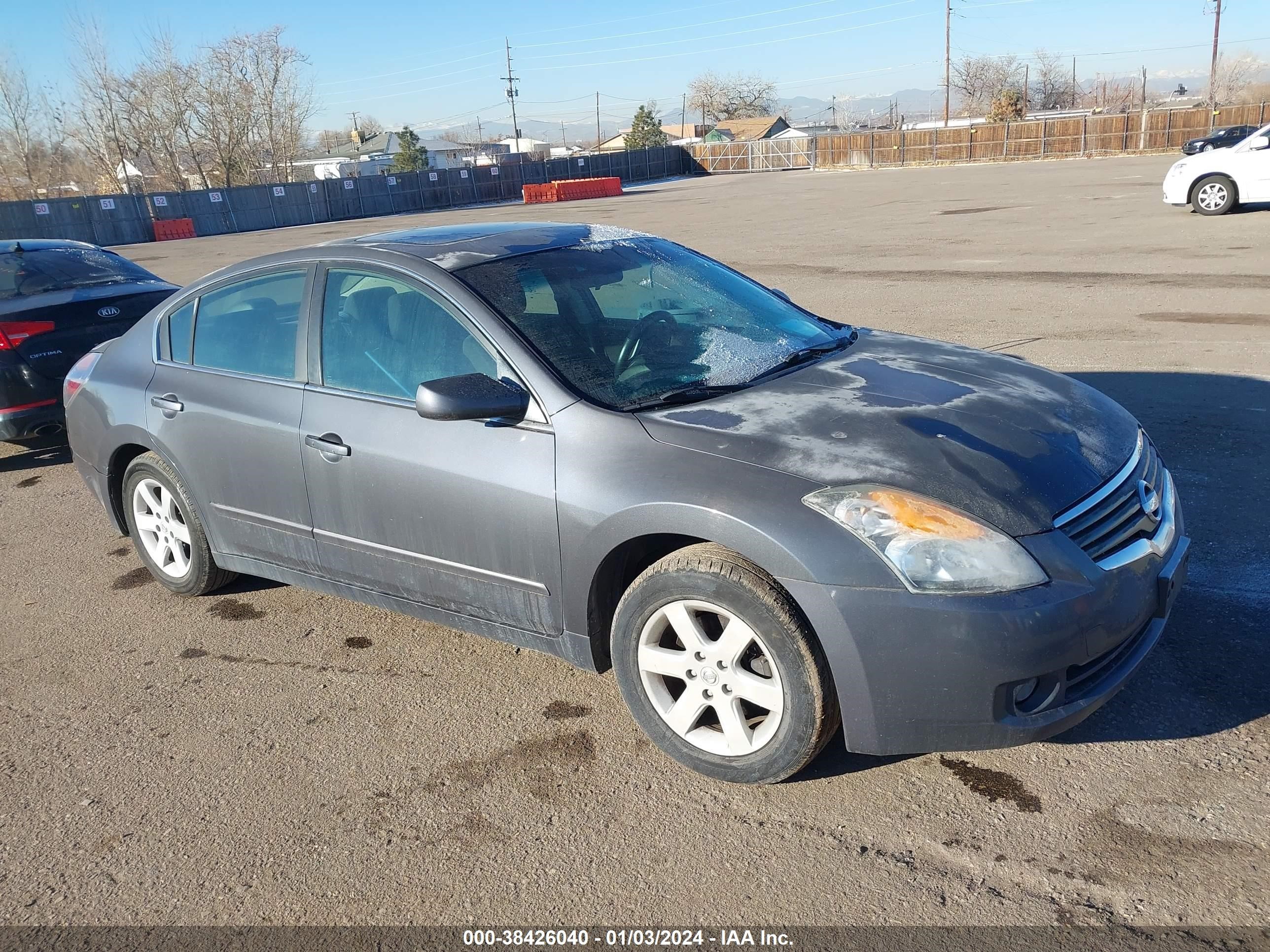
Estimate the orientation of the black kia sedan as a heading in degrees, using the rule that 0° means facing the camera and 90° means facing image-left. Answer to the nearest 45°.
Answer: approximately 135°

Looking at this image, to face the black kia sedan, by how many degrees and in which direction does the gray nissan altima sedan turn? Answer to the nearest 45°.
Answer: approximately 180°

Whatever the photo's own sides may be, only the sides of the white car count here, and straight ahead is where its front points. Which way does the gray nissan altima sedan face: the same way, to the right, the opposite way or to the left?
the opposite way

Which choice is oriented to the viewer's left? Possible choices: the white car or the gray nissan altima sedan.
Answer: the white car

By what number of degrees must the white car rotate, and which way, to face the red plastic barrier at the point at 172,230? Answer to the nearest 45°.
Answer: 0° — it already faces it

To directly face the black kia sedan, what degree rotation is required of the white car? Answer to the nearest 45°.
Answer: approximately 45° to its left

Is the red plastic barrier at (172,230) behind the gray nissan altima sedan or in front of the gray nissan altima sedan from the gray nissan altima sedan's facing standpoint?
behind

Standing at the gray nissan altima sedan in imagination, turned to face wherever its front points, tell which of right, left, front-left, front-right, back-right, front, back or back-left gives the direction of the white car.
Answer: left

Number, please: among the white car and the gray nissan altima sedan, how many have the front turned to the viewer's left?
1

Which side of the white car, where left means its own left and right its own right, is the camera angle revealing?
left

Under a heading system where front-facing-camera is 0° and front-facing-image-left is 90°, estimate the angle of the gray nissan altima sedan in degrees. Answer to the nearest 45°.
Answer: approximately 315°
